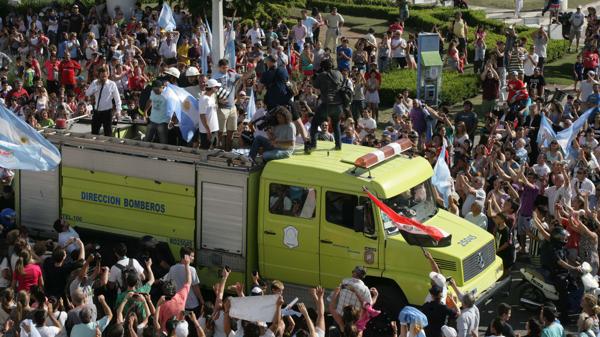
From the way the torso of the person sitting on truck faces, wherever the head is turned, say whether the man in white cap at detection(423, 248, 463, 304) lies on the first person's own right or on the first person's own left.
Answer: on the first person's own left

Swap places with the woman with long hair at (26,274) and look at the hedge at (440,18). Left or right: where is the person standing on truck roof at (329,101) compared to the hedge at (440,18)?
right

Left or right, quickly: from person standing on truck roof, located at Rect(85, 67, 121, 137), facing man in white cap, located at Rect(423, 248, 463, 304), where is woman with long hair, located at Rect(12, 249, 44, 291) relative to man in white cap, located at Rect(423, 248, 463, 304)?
right

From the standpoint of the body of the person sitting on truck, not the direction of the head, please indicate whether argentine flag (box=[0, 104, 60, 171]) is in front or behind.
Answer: in front
